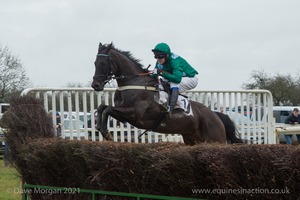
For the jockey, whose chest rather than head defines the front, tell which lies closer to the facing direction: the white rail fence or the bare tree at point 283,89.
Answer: the white rail fence

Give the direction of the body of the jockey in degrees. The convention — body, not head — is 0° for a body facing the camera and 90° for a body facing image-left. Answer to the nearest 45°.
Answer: approximately 45°

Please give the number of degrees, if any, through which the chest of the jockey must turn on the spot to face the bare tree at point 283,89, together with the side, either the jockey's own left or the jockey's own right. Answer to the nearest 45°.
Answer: approximately 135° to the jockey's own right
